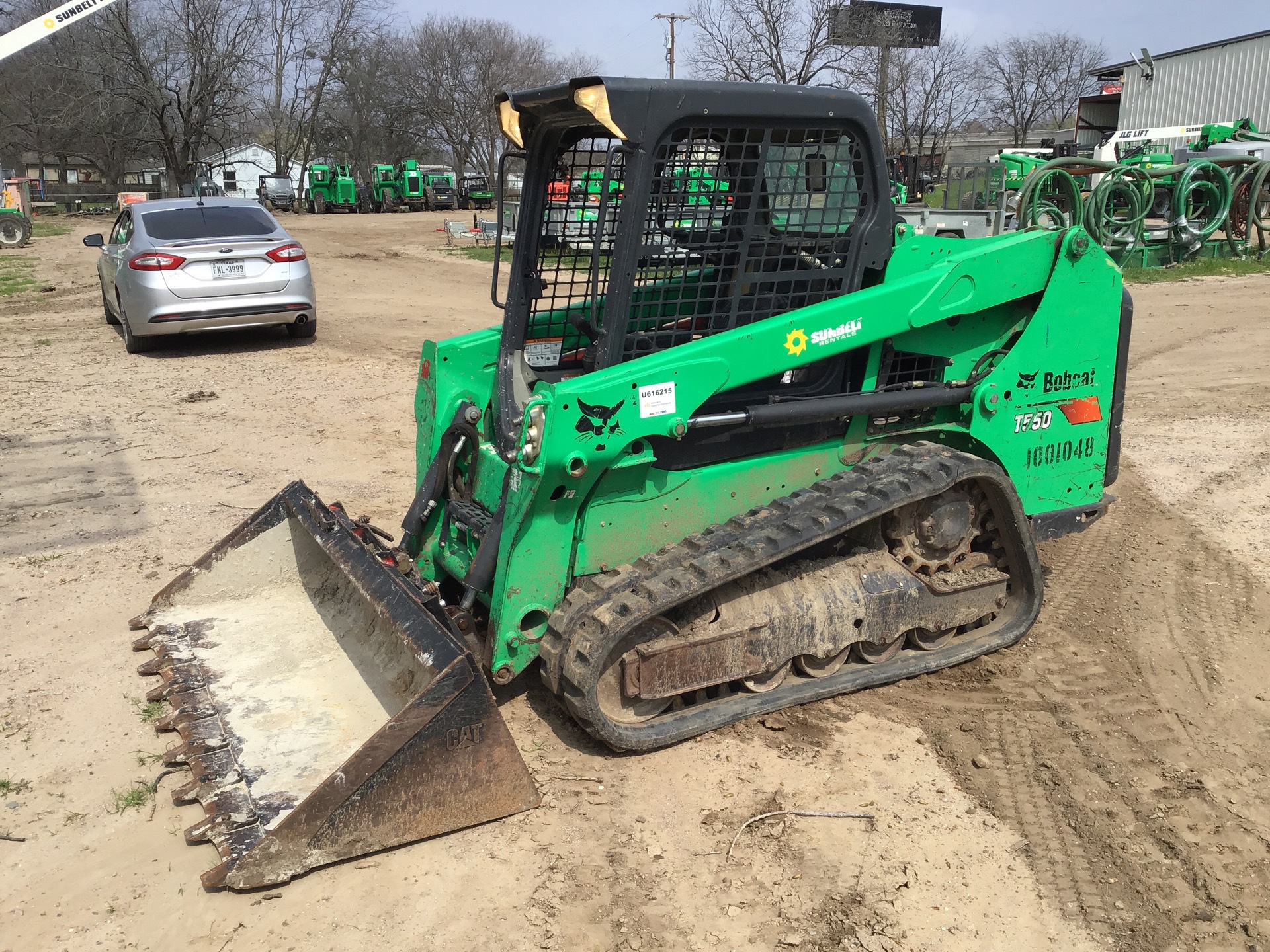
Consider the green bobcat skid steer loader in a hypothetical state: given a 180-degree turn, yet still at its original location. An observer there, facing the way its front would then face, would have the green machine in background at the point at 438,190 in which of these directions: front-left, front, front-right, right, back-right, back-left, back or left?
front-left

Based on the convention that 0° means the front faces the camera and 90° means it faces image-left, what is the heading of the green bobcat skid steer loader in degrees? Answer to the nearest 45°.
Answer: approximately 45°

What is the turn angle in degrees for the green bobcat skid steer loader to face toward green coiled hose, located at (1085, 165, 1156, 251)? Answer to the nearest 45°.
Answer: approximately 180°

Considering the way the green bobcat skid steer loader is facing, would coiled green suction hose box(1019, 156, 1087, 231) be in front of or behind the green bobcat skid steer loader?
behind

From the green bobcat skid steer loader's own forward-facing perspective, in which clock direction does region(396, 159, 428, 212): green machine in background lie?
The green machine in background is roughly at 4 o'clock from the green bobcat skid steer loader.

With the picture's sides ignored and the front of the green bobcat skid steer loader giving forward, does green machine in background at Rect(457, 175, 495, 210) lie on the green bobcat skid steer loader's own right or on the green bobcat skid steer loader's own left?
on the green bobcat skid steer loader's own right

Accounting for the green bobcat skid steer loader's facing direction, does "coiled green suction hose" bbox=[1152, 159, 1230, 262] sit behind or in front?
behind

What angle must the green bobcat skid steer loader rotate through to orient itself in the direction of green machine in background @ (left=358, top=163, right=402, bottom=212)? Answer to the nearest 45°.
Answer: approximately 135° to its right

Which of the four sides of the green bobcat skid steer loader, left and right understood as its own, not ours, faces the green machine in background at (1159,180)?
back

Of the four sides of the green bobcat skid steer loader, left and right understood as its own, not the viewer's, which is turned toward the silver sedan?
right
